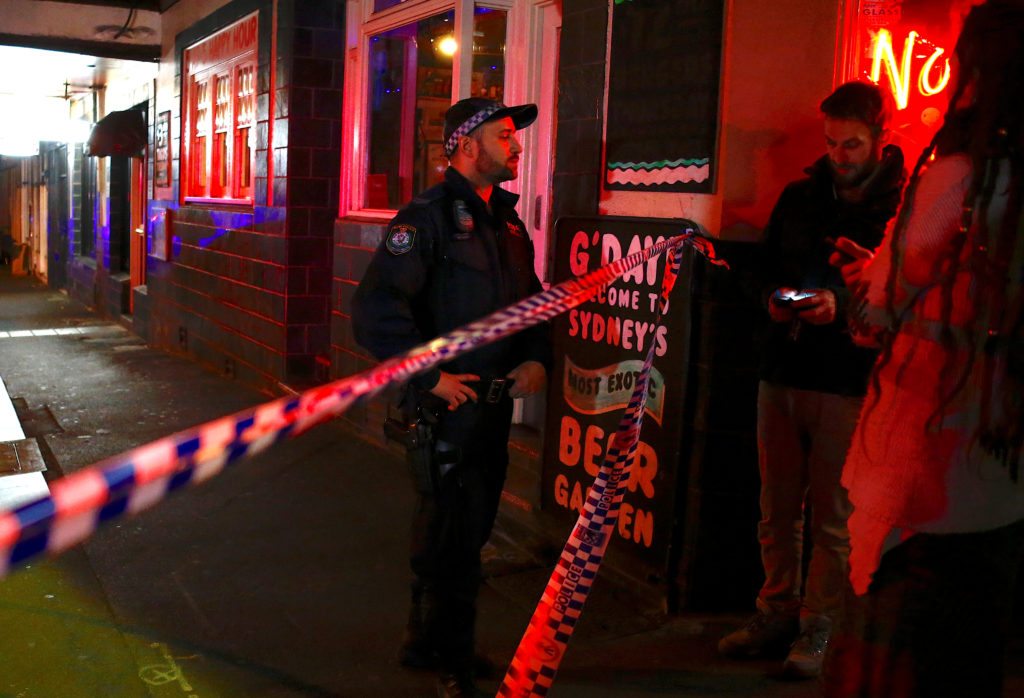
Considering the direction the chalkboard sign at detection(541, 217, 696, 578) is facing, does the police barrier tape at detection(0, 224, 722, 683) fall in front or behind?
in front

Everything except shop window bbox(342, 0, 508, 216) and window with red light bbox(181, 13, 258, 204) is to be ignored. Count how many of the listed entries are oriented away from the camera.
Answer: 0

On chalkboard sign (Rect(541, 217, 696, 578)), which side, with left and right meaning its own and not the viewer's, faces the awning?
right

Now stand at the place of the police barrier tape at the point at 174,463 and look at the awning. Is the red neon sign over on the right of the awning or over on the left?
right

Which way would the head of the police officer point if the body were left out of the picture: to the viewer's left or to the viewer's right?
to the viewer's right

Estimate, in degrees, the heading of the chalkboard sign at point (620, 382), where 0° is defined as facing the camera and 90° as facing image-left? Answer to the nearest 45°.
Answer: approximately 45°

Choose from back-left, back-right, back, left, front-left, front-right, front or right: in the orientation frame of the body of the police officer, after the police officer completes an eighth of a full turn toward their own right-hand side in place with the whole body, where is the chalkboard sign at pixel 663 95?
back-left

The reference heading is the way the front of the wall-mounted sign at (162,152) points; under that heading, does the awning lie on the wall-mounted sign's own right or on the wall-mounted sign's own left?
on the wall-mounted sign's own right
